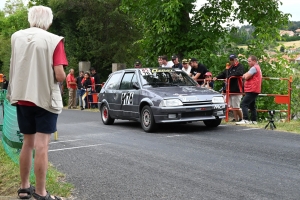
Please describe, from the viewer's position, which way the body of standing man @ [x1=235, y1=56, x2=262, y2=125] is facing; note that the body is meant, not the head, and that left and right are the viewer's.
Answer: facing to the left of the viewer

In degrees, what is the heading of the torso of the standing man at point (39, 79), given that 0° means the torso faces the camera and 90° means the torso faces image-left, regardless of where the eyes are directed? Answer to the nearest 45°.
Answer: approximately 225°

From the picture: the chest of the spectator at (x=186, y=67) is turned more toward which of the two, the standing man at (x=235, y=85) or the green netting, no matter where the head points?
the green netting

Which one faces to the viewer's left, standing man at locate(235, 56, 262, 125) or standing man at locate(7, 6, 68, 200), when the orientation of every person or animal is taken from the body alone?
standing man at locate(235, 56, 262, 125)

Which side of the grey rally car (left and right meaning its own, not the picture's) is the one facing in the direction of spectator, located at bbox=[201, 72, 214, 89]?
left

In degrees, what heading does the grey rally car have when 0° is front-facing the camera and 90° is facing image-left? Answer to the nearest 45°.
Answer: approximately 315°
